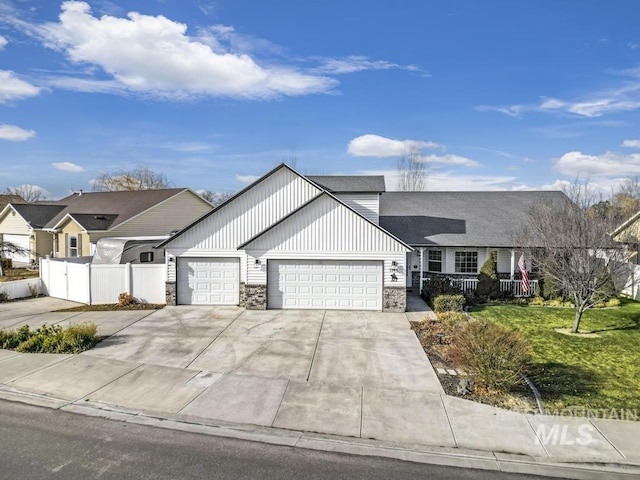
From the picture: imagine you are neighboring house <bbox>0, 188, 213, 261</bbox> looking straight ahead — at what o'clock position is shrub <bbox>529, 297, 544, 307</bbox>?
The shrub is roughly at 9 o'clock from the neighboring house.

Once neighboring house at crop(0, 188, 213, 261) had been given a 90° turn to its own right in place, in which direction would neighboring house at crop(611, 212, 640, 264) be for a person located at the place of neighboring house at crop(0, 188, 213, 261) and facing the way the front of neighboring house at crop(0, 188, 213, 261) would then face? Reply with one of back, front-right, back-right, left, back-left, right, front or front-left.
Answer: back

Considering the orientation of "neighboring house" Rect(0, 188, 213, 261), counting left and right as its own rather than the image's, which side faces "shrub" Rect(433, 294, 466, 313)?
left

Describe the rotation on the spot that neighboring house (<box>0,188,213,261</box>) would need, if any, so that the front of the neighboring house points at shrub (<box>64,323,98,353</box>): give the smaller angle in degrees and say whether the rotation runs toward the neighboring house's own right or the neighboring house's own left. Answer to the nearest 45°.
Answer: approximately 45° to the neighboring house's own left

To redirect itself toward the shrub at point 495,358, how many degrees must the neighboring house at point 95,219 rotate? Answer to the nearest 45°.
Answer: approximately 45° to its left

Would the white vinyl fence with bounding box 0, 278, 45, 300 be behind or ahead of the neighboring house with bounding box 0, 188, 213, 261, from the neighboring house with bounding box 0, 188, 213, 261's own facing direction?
ahead

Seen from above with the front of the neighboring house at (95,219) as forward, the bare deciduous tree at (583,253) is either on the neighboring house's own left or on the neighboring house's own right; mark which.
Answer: on the neighboring house's own left

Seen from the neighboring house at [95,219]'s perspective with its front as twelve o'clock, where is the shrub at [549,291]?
The shrub is roughly at 9 o'clock from the neighboring house.

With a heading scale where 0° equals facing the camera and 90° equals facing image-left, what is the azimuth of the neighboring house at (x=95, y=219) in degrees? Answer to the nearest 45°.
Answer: approximately 45°

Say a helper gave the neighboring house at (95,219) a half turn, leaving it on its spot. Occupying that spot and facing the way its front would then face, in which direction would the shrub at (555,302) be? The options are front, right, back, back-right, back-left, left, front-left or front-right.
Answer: right

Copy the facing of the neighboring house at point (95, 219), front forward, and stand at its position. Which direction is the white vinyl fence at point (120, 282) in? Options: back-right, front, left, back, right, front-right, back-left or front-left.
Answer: front-left

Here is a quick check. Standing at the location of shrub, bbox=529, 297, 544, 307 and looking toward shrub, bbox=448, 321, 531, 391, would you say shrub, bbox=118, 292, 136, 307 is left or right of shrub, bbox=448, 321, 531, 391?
right

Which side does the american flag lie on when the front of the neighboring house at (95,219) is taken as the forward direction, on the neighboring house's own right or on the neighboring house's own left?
on the neighboring house's own left

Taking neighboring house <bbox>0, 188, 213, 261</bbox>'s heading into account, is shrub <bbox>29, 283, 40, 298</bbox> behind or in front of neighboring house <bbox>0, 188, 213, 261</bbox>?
in front

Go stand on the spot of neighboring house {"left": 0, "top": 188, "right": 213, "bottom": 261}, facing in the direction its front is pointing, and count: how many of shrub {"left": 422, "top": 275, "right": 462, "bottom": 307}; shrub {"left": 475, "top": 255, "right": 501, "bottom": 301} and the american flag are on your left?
3

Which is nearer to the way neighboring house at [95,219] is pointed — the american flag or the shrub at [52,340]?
the shrub

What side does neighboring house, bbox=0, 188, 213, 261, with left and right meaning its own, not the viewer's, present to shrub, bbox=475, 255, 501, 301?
left

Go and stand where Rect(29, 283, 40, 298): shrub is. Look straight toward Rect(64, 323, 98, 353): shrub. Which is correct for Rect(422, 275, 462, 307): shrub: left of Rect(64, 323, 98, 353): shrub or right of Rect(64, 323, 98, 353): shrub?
left
